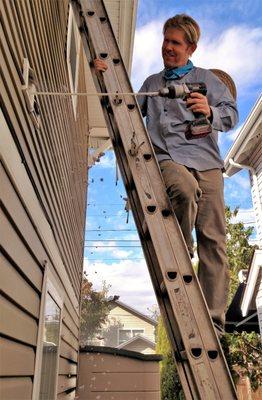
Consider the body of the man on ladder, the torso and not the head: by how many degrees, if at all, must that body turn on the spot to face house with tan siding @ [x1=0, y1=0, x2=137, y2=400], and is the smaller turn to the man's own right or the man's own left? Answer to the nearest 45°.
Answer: approximately 45° to the man's own right

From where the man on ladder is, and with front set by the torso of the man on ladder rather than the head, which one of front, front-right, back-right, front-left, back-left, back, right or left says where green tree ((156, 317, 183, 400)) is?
back-right

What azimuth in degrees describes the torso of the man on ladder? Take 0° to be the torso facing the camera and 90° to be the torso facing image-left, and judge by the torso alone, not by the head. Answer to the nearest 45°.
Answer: approximately 45°

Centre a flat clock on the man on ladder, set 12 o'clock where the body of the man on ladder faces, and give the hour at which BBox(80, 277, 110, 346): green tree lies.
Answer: The green tree is roughly at 4 o'clock from the man on ladder.

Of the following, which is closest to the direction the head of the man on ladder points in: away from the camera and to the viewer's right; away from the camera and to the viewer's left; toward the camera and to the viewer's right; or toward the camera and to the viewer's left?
toward the camera and to the viewer's left

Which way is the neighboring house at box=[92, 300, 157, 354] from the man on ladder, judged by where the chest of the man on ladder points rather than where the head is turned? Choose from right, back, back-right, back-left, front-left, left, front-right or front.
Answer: back-right

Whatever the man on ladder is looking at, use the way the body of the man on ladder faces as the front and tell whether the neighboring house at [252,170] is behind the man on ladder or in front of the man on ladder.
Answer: behind

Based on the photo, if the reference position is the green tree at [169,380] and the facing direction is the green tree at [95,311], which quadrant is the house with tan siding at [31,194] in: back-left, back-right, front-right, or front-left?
back-left

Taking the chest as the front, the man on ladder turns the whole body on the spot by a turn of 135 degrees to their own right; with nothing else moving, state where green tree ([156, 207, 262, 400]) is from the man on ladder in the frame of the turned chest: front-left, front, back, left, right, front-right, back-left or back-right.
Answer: front

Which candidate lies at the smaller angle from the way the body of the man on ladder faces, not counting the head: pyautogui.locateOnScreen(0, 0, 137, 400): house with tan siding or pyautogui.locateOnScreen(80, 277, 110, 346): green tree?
the house with tan siding
